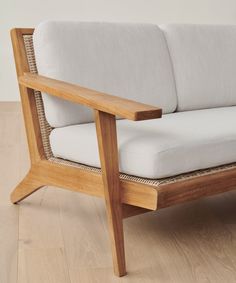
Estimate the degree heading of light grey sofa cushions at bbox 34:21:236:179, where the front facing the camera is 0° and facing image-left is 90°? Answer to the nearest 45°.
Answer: approximately 315°
